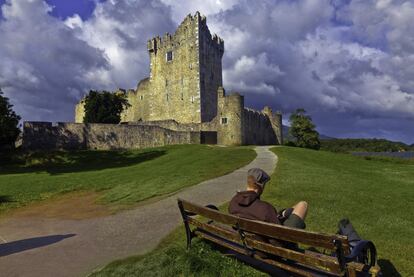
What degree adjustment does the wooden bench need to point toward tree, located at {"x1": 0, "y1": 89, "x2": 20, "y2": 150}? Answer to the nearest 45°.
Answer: approximately 90° to its left

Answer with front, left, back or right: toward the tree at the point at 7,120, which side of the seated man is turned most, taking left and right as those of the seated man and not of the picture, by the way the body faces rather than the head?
left

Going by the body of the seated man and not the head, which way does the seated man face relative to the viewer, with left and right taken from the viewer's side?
facing away from the viewer and to the right of the viewer

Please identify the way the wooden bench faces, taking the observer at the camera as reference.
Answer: facing away from the viewer and to the right of the viewer

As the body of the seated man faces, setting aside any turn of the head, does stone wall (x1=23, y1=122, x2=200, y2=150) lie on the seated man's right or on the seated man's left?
on the seated man's left
